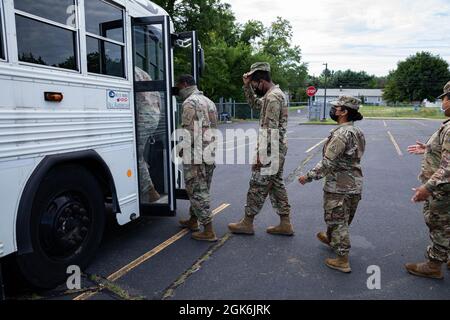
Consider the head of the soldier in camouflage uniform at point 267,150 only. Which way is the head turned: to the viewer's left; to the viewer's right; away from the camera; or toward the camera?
to the viewer's left

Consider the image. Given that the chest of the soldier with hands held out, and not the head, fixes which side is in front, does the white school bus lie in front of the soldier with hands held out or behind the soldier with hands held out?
in front

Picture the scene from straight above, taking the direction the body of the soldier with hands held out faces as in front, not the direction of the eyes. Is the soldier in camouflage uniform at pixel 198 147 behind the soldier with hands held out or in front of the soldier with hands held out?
in front

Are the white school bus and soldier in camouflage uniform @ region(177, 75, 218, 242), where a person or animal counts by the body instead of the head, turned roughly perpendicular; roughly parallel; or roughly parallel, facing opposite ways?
roughly perpendicular

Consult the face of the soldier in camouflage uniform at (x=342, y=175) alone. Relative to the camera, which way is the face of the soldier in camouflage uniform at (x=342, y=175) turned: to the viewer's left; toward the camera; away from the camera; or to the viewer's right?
to the viewer's left

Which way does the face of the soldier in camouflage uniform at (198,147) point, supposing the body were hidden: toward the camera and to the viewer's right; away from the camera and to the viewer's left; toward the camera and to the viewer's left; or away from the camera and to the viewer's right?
away from the camera and to the viewer's left

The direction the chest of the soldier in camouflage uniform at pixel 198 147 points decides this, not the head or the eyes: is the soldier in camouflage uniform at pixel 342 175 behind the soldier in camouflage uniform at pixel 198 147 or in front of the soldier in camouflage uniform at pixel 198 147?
behind

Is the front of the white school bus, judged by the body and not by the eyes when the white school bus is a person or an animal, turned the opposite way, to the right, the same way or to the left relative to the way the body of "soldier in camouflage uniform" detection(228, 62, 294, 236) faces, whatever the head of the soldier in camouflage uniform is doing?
to the right

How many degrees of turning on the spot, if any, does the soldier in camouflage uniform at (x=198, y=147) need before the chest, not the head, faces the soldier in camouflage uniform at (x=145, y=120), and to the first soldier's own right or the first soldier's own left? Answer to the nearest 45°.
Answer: approximately 45° to the first soldier's own left

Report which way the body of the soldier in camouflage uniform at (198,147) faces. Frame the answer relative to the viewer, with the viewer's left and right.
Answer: facing away from the viewer and to the left of the viewer

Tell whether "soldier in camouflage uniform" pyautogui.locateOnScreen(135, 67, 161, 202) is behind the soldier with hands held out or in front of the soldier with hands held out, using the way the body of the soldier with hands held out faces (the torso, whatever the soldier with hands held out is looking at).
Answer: in front

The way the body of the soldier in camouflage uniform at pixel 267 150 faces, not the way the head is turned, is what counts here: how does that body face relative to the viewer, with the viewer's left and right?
facing to the left of the viewer

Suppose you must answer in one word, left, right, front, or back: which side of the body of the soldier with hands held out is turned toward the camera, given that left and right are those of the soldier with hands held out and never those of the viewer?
left

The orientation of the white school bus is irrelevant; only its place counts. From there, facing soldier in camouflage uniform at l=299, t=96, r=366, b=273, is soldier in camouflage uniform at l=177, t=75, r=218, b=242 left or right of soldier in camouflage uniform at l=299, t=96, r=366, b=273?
left

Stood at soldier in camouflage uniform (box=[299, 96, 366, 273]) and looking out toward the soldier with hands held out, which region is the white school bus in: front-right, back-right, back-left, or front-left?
back-right

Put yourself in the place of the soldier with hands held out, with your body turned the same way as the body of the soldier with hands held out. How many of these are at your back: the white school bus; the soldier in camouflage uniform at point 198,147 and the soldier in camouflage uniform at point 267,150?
0
